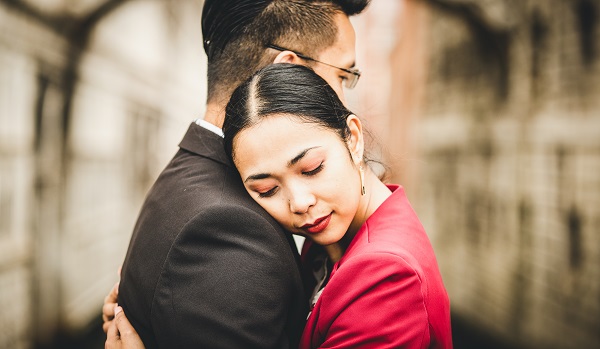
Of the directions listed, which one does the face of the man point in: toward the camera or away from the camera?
away from the camera

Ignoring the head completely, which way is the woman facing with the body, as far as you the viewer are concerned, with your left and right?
facing to the left of the viewer
